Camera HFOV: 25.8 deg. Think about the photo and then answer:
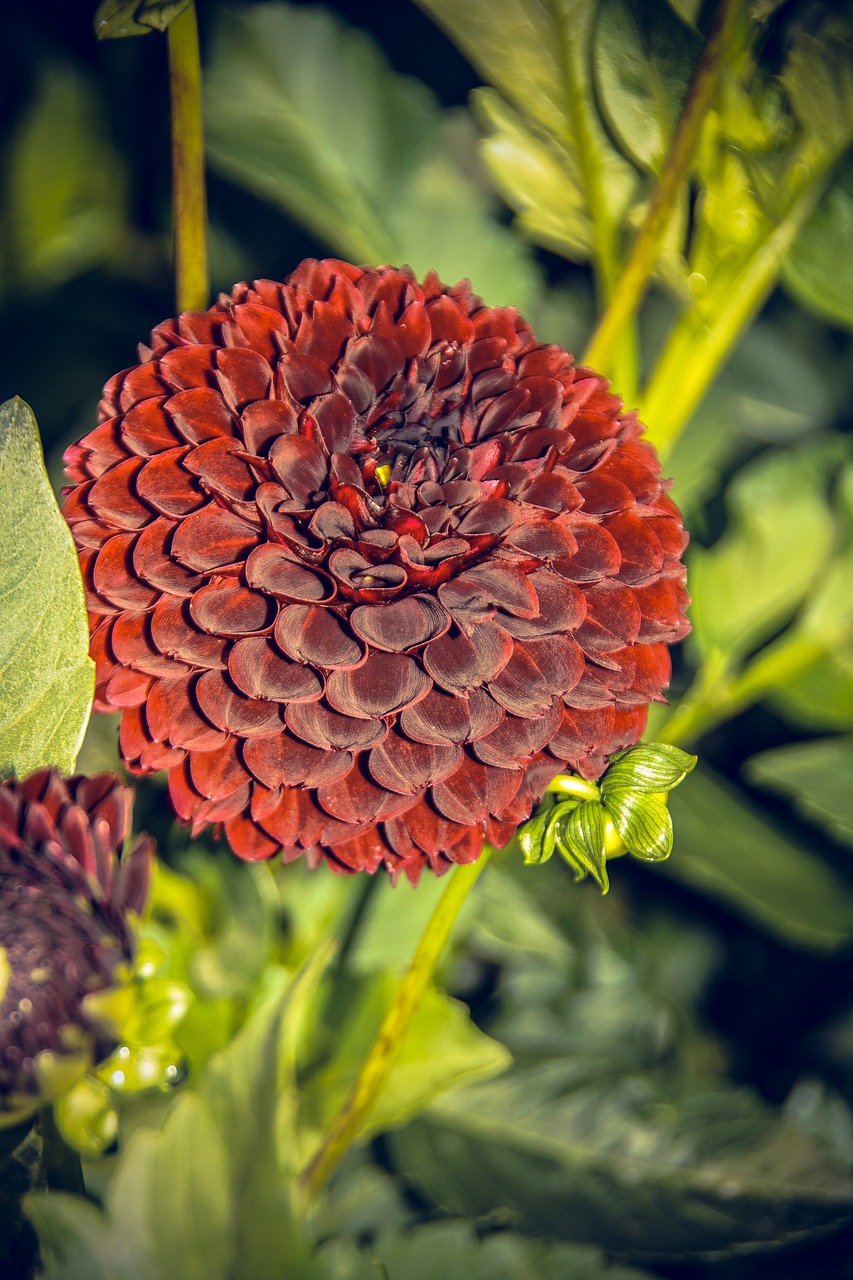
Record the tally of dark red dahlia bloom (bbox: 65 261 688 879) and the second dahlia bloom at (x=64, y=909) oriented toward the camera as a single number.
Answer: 2

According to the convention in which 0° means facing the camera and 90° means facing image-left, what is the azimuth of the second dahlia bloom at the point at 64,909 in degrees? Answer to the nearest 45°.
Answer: approximately 0°
